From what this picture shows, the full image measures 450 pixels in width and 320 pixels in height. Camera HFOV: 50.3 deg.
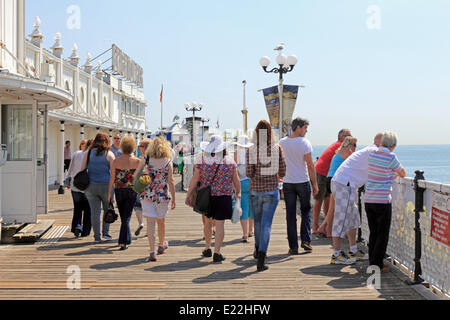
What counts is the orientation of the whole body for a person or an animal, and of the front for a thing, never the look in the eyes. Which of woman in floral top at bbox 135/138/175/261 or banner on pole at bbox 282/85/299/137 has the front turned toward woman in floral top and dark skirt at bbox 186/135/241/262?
the banner on pole

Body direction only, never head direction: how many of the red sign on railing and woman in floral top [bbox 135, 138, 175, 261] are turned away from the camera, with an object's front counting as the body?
1

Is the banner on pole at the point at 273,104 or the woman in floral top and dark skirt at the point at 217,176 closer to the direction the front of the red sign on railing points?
the woman in floral top and dark skirt

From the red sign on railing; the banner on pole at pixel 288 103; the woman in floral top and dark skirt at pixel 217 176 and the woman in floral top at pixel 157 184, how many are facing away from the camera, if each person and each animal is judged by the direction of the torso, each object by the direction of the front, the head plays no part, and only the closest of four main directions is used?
2

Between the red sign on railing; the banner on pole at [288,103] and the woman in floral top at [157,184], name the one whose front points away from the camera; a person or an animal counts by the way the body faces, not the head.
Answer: the woman in floral top

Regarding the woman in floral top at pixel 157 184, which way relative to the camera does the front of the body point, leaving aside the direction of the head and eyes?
away from the camera

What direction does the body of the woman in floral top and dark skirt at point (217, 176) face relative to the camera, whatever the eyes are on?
away from the camera

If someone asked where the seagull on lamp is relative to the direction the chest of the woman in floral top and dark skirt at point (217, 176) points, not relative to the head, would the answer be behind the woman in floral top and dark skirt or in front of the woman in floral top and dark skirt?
in front

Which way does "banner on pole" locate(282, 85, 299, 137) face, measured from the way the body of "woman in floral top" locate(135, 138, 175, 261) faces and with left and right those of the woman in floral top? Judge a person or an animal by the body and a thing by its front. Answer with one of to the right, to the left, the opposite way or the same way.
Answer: the opposite way

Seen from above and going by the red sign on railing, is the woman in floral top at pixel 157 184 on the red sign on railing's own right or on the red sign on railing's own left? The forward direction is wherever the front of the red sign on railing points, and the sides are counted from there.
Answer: on the red sign on railing's own right

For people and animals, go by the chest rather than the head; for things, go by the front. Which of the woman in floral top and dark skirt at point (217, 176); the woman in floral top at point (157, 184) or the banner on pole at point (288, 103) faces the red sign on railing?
the banner on pole

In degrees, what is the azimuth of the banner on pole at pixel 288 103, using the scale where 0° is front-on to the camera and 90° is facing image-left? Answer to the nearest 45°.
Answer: approximately 0°

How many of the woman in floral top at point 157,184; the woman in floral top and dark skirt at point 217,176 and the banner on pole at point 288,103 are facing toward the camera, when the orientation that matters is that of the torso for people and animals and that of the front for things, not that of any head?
1

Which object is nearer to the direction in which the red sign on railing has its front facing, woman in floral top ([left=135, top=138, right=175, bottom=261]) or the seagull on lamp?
the woman in floral top

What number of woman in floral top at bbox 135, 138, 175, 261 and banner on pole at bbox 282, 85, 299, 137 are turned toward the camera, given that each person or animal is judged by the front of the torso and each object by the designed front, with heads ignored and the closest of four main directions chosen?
1

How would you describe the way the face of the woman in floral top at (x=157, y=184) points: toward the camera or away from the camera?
away from the camera
